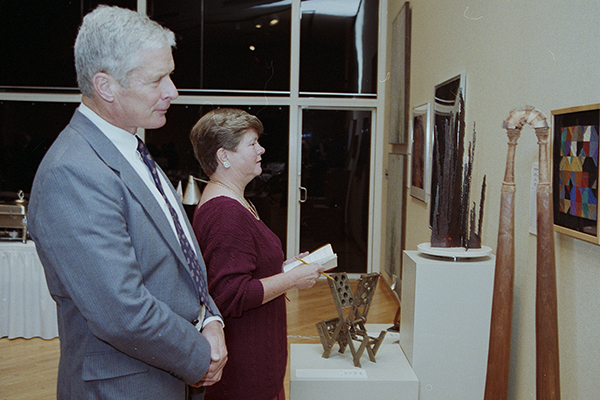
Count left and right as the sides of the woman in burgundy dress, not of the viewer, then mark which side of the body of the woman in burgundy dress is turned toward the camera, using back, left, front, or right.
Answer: right

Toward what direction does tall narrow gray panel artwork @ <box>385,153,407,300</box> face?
to the viewer's left

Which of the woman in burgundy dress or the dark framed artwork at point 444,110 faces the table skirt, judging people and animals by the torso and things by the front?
the dark framed artwork

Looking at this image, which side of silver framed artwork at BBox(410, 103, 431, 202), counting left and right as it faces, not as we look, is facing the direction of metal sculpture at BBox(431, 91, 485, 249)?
left

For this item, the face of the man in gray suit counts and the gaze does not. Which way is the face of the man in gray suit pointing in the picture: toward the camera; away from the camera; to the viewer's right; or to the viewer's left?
to the viewer's right

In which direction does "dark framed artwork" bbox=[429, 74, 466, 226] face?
to the viewer's left

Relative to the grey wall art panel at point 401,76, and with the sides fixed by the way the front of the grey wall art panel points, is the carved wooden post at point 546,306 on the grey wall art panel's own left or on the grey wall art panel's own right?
on the grey wall art panel's own left

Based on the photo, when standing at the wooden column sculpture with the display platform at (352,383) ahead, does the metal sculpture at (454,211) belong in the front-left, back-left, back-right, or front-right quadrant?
front-right

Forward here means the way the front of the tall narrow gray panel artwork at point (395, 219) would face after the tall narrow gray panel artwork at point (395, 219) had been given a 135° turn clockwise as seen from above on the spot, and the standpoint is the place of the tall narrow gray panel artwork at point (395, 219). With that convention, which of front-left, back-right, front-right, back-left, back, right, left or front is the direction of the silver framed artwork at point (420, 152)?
back-right

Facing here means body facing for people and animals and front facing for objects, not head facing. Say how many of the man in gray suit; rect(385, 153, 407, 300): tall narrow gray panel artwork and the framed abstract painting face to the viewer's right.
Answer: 1

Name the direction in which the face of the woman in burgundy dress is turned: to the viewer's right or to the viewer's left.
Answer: to the viewer's right

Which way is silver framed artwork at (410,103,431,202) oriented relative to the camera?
to the viewer's left

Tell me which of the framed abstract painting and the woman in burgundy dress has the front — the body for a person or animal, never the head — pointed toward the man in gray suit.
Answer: the framed abstract painting
